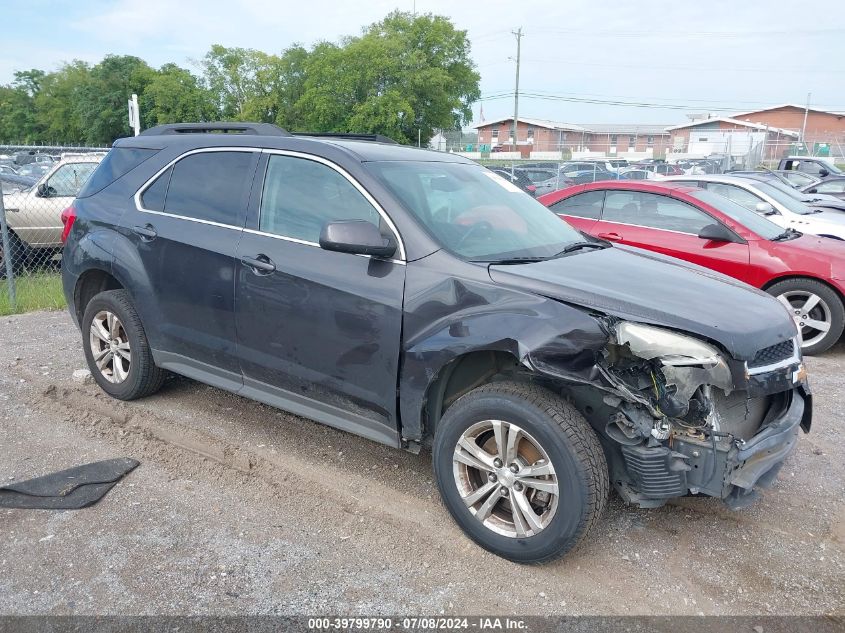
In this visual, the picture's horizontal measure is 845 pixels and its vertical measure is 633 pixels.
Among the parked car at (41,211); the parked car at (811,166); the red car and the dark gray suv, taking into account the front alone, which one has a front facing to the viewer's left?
the parked car at (41,211)

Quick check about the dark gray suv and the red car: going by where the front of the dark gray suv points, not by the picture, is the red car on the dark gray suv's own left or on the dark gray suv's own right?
on the dark gray suv's own left

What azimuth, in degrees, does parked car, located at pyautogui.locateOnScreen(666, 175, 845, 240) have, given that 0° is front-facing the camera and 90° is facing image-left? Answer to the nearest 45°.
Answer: approximately 315°

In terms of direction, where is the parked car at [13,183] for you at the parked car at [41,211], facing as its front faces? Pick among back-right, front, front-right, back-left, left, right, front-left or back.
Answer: right

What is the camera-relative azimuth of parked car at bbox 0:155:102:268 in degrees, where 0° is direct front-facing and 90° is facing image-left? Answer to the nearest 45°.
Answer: approximately 90°

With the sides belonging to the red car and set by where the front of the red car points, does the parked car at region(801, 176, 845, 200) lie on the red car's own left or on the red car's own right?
on the red car's own left
